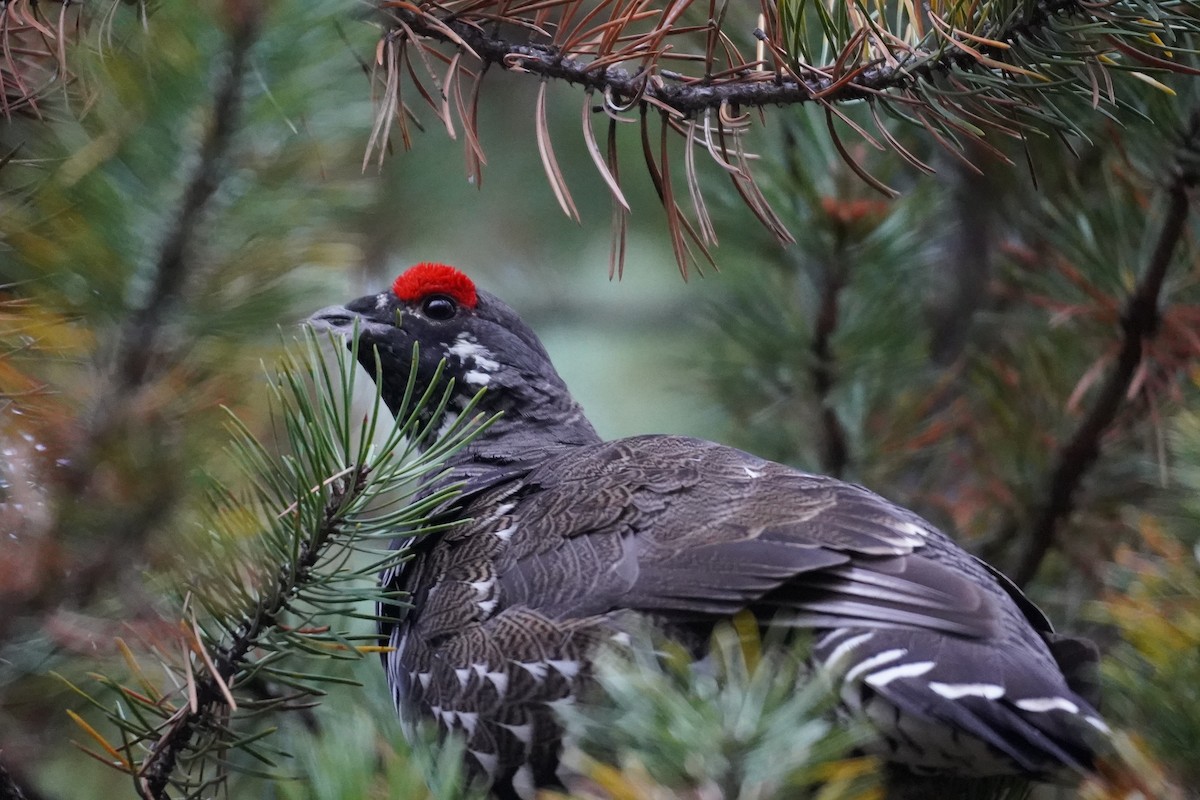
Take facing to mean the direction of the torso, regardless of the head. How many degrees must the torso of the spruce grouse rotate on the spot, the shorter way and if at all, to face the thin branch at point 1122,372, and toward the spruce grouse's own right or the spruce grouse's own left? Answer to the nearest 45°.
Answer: approximately 135° to the spruce grouse's own right

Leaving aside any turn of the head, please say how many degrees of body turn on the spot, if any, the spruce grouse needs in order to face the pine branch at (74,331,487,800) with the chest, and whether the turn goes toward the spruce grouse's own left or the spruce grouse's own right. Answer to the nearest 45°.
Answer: approximately 45° to the spruce grouse's own left

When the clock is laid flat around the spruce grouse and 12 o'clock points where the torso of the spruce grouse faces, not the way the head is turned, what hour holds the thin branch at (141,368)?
The thin branch is roughly at 11 o'clock from the spruce grouse.

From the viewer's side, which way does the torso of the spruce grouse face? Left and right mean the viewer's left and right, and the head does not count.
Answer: facing to the left of the viewer

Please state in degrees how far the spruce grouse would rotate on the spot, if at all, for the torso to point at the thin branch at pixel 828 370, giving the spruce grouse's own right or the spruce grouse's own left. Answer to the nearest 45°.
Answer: approximately 90° to the spruce grouse's own right

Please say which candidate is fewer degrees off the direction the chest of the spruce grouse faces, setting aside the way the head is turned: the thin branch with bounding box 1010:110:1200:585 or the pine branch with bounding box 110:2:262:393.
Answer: the pine branch
